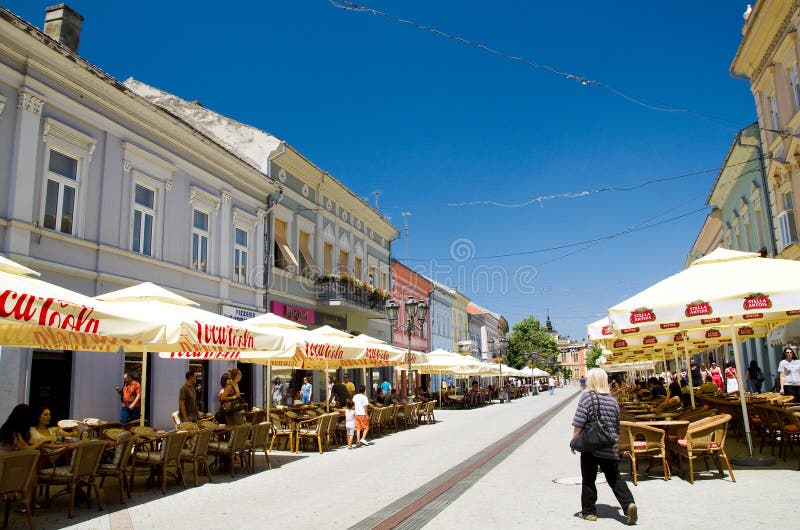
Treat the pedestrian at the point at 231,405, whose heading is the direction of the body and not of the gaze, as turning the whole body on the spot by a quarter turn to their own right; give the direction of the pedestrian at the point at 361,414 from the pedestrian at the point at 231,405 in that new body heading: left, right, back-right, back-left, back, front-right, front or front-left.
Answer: back-left

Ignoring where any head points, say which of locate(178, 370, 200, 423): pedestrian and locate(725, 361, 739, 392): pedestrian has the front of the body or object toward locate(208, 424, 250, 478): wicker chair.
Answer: locate(178, 370, 200, 423): pedestrian

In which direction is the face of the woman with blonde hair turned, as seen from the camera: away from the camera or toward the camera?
away from the camera

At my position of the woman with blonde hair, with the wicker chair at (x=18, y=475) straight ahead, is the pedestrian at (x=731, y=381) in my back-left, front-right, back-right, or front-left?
back-right

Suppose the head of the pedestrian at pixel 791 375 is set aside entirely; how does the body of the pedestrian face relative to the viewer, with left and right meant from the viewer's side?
facing the viewer

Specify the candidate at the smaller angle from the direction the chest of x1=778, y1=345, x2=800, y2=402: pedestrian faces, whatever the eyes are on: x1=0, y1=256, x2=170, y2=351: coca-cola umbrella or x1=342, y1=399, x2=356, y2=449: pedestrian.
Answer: the coca-cola umbrella

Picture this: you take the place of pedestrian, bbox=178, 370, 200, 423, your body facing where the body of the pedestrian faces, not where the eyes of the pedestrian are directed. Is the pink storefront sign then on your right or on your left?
on your left

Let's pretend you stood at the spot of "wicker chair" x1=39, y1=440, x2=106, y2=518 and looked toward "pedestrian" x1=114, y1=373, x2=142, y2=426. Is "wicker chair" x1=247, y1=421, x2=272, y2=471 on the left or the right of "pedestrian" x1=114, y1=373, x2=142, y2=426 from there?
right

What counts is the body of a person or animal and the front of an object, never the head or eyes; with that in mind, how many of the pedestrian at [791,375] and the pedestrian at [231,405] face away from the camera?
0

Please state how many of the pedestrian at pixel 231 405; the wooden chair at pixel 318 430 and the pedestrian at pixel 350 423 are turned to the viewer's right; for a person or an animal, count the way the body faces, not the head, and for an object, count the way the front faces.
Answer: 1
